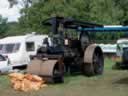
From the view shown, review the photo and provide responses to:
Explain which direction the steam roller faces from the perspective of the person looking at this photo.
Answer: facing the viewer and to the left of the viewer

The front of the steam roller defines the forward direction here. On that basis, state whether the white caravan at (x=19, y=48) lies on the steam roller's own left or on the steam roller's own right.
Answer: on the steam roller's own right
